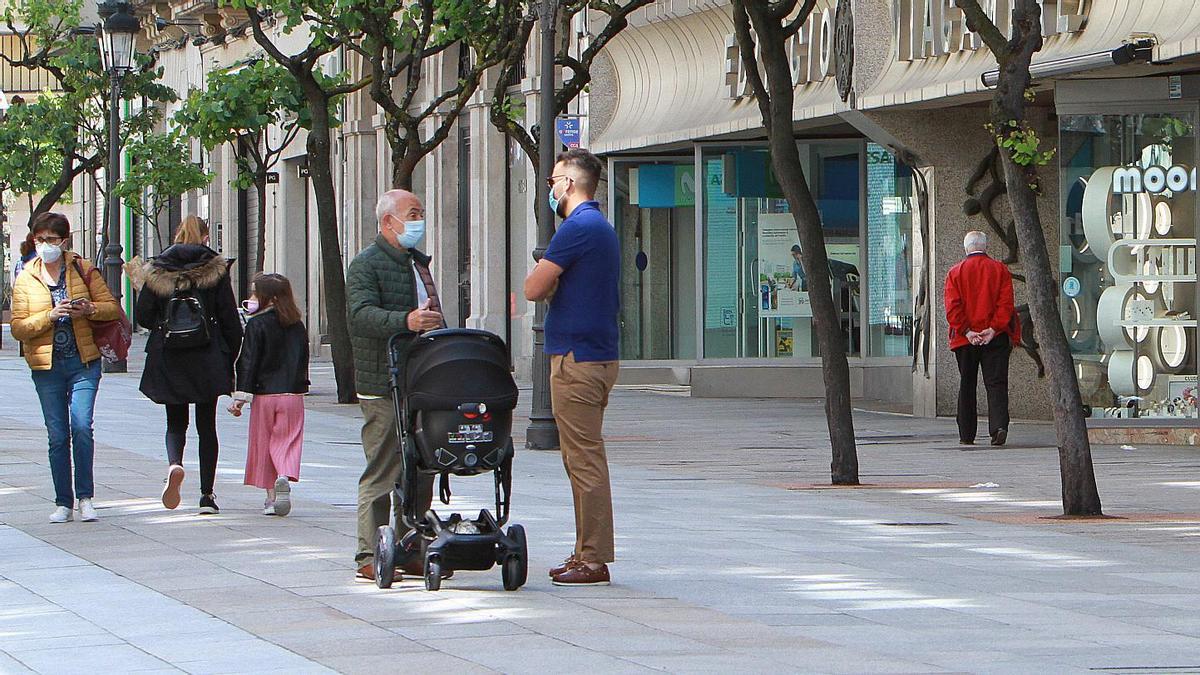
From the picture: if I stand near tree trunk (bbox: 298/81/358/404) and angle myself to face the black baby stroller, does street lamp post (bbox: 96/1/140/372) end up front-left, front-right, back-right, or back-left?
back-right

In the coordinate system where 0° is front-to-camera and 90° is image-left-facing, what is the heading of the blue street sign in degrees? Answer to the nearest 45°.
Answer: approximately 0°

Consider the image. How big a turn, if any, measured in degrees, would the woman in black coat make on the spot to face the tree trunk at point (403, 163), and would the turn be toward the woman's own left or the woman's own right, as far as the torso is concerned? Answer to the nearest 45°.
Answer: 0° — they already face it

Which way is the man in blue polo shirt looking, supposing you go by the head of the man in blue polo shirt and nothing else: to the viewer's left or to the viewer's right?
to the viewer's left

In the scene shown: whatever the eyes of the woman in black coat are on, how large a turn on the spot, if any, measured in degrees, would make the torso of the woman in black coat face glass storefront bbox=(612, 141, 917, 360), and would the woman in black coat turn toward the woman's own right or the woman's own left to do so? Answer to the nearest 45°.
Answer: approximately 45° to the woman's own right

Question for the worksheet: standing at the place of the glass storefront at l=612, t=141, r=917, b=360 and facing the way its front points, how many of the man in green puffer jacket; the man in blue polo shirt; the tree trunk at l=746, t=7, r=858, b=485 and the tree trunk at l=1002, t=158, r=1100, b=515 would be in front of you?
4

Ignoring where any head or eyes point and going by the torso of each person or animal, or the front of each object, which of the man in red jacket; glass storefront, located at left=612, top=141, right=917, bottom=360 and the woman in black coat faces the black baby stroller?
the glass storefront

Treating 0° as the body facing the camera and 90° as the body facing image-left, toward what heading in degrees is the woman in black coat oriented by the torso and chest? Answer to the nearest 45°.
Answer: approximately 180°

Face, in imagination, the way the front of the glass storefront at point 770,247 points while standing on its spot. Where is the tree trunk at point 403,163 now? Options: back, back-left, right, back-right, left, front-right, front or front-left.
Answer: front-right

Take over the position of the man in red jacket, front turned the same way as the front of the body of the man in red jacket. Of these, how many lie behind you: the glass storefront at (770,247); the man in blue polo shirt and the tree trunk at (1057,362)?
2

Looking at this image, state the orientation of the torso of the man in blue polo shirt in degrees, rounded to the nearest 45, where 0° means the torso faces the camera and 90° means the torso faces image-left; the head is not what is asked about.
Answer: approximately 90°

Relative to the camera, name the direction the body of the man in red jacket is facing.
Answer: away from the camera
